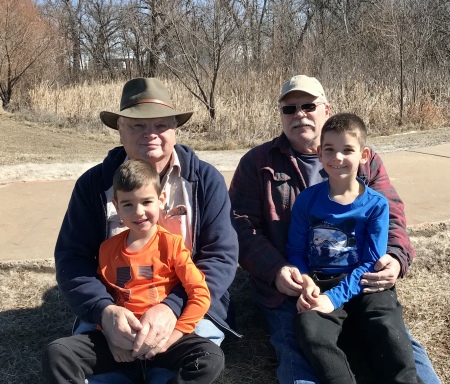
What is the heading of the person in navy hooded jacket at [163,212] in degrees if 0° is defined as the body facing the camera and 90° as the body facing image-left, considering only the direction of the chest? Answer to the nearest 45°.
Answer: approximately 0°

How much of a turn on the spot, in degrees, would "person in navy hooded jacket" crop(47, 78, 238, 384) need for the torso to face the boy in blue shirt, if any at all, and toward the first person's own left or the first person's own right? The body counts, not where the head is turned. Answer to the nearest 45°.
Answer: approximately 90° to the first person's own left

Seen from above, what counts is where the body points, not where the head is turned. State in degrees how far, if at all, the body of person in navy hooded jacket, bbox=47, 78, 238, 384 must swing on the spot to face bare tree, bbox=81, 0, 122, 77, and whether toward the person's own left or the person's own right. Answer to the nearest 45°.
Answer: approximately 180°

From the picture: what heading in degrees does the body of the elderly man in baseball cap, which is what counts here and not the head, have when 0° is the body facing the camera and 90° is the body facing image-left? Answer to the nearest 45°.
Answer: approximately 0°

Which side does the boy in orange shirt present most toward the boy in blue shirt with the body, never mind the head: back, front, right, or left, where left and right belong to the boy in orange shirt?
left

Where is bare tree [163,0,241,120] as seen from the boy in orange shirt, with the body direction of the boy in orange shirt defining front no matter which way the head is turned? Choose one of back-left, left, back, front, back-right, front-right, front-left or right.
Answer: back
